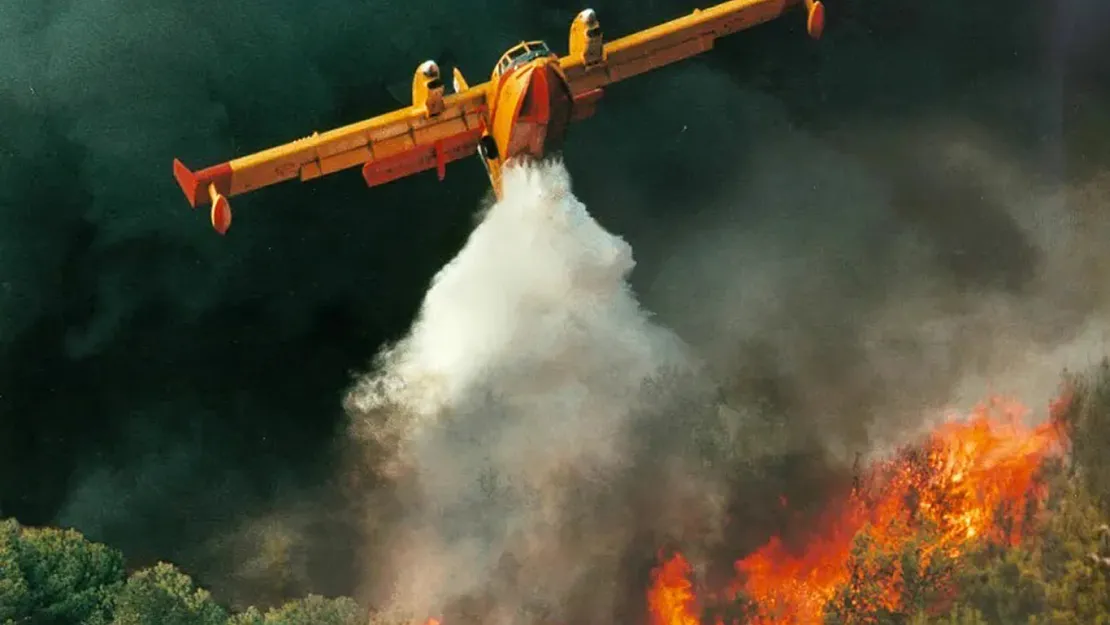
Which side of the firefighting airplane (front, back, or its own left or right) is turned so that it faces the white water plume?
back

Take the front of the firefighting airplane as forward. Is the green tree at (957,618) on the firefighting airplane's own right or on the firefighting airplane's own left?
on the firefighting airplane's own left

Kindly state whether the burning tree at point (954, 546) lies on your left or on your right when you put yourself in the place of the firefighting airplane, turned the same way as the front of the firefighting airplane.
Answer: on your left

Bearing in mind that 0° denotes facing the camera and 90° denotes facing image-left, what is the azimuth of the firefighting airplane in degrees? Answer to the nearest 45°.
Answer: approximately 0°
